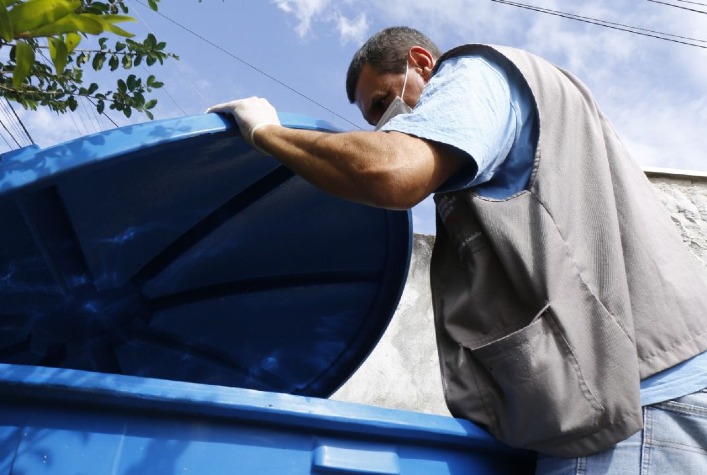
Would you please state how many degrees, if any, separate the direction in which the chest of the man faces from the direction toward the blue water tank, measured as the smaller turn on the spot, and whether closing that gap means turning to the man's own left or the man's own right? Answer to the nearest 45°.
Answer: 0° — they already face it

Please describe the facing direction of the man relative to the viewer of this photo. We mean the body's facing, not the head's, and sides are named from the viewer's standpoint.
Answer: facing to the left of the viewer
